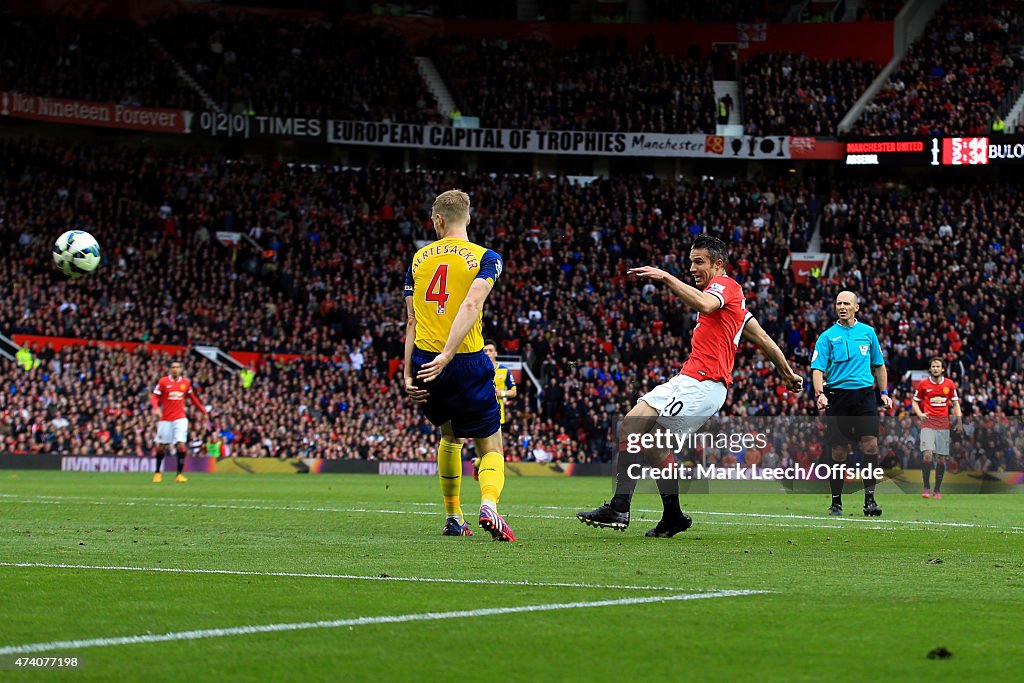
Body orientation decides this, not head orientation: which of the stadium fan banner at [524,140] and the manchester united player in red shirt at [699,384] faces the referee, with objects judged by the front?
the stadium fan banner

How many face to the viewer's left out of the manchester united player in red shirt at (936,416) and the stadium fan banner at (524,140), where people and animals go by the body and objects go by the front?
0

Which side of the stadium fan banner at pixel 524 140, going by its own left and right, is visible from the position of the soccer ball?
front

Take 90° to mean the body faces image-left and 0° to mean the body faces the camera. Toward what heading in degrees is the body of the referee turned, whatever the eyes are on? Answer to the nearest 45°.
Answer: approximately 0°

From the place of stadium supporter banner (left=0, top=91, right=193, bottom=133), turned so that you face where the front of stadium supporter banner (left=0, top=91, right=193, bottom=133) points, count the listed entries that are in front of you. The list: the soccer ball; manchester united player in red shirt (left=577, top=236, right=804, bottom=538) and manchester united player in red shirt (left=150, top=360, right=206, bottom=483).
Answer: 3

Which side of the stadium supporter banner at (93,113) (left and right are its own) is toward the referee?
front

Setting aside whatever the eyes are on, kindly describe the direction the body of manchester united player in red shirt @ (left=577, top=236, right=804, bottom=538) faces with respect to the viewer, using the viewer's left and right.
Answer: facing to the left of the viewer

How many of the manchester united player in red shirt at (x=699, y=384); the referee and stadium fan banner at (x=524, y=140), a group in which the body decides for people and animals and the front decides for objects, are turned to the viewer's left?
1

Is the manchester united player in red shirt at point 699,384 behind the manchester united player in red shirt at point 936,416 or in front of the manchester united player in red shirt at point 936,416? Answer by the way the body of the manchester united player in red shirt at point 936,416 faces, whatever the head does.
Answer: in front

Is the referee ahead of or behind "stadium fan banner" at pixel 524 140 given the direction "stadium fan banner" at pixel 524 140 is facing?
ahead
